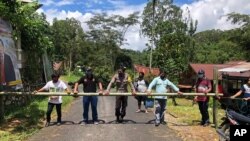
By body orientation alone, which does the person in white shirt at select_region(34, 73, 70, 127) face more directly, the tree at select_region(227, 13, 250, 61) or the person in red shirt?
the person in red shirt

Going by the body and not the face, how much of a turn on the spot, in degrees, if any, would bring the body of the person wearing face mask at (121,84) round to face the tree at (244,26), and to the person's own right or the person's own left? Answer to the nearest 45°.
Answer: approximately 135° to the person's own left

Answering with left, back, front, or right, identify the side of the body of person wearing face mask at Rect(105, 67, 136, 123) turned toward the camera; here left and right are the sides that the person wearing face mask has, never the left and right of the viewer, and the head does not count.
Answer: front

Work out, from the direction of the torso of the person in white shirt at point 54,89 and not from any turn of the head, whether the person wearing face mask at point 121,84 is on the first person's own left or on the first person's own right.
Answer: on the first person's own left

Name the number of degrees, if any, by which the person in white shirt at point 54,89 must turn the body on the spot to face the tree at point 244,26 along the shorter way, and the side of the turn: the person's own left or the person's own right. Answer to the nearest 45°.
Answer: approximately 135° to the person's own left

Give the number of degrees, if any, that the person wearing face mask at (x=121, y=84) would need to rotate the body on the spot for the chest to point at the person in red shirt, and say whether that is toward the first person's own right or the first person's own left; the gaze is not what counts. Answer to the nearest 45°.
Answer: approximately 90° to the first person's own left

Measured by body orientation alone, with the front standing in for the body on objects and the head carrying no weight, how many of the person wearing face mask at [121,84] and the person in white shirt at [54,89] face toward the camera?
2

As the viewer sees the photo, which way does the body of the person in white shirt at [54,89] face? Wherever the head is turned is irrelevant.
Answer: toward the camera

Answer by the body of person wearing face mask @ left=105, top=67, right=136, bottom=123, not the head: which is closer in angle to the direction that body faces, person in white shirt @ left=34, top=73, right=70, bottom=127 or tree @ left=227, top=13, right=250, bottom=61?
the person in white shirt

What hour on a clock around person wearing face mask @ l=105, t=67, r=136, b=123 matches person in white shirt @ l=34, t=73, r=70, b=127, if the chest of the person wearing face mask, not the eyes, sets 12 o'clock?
The person in white shirt is roughly at 3 o'clock from the person wearing face mask.
